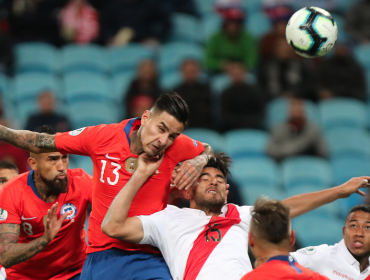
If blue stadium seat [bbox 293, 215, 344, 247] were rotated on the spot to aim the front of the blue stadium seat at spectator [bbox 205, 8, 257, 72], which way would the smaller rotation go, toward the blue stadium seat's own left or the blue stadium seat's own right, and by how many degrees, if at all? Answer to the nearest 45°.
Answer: approximately 135° to the blue stadium seat's own right

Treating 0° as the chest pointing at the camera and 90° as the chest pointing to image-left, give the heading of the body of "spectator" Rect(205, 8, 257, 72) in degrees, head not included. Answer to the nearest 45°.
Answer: approximately 0°

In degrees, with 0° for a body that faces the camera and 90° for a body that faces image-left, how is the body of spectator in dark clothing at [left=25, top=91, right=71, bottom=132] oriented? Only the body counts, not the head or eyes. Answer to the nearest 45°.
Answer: approximately 0°

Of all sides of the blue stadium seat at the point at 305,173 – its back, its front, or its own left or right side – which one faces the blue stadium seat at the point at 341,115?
back

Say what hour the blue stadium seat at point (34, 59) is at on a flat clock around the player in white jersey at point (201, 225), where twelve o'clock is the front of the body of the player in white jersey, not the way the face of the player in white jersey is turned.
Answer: The blue stadium seat is roughly at 5 o'clock from the player in white jersey.

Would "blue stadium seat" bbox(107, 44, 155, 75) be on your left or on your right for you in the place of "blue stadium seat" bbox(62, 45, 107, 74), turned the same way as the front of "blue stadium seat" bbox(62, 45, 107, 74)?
on your left

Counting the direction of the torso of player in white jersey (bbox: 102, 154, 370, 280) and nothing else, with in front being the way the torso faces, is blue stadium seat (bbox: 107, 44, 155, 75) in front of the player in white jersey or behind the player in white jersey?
behind

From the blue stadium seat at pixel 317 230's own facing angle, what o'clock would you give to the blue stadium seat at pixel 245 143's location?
the blue stadium seat at pixel 245 143 is roughly at 4 o'clock from the blue stadium seat at pixel 317 230.

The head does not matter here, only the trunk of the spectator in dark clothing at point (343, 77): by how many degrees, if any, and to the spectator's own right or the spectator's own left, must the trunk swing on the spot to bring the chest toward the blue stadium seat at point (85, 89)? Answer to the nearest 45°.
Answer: approximately 90° to the spectator's own right

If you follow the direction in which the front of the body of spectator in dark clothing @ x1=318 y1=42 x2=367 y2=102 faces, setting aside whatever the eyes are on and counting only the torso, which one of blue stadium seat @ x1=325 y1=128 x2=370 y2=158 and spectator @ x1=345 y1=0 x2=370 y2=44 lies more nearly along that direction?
the blue stadium seat

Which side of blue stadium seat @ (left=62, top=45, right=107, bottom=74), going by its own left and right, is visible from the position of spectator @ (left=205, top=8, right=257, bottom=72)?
left
